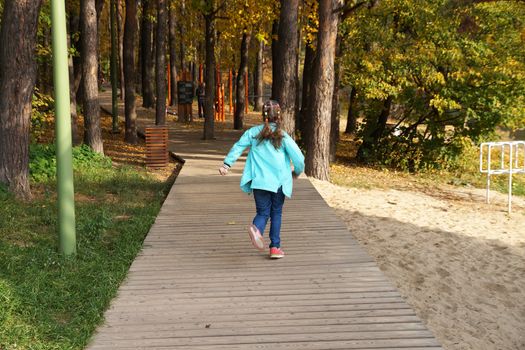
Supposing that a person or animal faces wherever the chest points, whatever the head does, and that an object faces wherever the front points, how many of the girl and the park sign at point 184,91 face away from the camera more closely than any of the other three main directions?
1

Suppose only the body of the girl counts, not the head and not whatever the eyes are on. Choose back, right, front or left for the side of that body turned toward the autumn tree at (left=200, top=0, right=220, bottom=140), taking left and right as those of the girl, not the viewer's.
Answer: front

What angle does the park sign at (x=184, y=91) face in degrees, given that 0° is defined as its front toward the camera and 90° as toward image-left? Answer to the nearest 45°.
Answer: approximately 0°

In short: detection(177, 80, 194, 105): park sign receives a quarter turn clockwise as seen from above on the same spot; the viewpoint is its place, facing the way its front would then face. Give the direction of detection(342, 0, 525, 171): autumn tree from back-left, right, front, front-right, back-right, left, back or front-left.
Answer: back-left

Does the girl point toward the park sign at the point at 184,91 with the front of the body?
yes

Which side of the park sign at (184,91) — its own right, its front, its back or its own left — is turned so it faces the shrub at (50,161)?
front

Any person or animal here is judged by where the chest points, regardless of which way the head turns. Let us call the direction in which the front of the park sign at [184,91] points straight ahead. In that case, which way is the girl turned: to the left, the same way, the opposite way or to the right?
the opposite way

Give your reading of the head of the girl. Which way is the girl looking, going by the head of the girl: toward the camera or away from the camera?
away from the camera

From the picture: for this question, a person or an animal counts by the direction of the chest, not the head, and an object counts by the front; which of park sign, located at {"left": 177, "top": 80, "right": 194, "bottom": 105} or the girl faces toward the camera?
the park sign

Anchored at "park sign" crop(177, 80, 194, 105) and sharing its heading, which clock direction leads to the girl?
The girl is roughly at 12 o'clock from the park sign.

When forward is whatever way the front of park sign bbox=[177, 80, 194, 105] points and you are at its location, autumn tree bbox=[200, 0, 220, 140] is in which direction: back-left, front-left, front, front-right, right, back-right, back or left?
front

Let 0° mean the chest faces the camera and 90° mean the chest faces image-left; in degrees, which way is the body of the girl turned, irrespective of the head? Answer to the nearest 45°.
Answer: approximately 180°

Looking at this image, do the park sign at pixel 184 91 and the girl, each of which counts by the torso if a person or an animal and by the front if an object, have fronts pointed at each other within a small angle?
yes

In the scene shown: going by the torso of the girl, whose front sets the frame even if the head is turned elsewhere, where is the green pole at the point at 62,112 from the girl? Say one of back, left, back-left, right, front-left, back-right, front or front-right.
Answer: left
